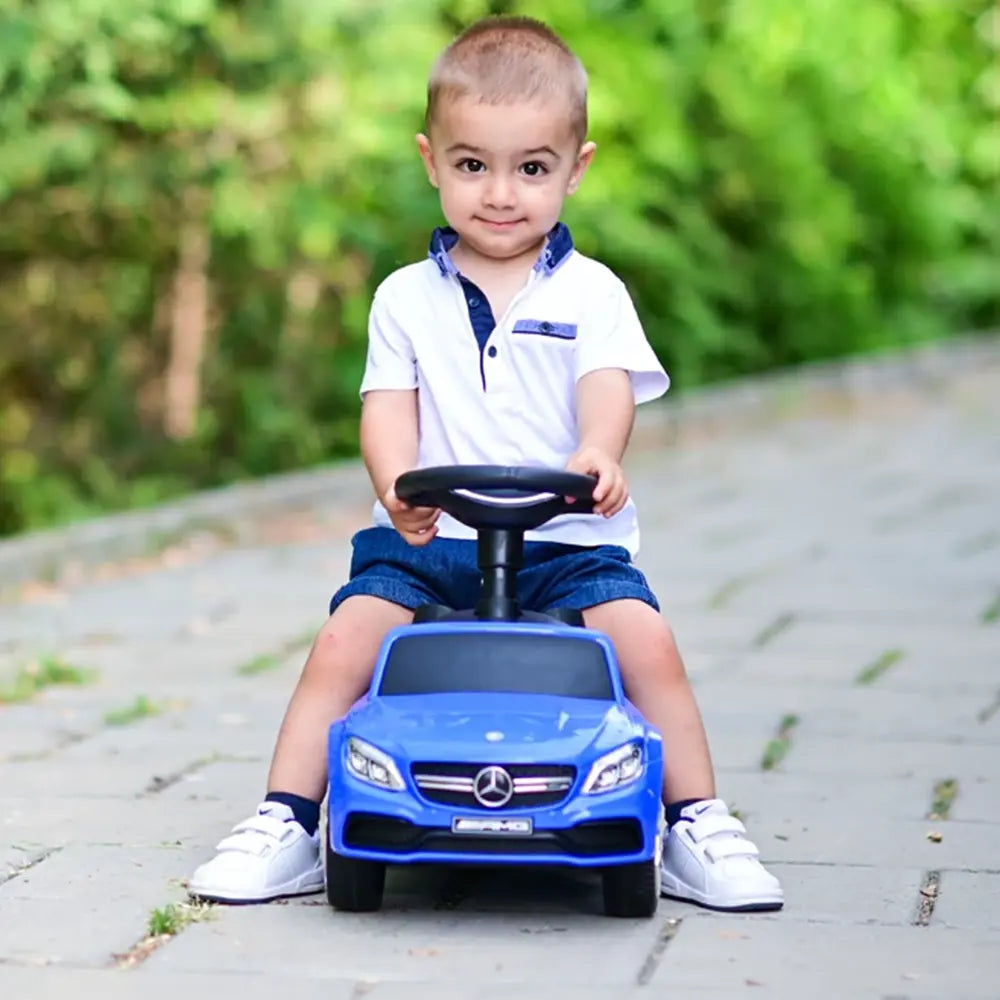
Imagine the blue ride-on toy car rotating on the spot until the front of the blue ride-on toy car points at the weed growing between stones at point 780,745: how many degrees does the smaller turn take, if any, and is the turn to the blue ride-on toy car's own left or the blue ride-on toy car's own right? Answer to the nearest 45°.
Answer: approximately 135° to the blue ride-on toy car's own left

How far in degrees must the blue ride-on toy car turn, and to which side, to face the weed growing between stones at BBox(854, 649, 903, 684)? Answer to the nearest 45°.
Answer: approximately 135° to its left

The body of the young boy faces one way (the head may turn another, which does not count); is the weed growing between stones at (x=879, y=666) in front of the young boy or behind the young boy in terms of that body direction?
behind

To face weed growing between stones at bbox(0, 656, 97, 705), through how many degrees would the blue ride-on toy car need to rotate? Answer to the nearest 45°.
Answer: approximately 135° to its right

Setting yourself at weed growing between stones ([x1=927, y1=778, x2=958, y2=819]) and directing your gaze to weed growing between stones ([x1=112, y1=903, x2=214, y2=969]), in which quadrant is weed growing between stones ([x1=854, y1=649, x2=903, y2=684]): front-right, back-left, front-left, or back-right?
back-right

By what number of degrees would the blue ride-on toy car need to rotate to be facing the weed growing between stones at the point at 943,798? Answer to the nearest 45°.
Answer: approximately 135° to its left

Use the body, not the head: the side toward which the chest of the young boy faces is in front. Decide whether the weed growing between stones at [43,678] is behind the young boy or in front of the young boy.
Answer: behind

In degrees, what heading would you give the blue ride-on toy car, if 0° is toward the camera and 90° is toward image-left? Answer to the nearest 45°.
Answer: approximately 0°

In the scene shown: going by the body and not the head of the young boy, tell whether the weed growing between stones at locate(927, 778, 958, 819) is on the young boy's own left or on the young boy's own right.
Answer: on the young boy's own left

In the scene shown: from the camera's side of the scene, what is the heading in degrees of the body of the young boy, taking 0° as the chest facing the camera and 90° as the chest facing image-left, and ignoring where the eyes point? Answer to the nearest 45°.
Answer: approximately 0°
